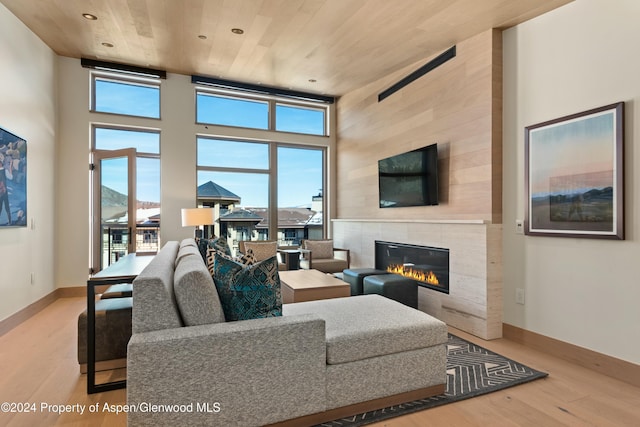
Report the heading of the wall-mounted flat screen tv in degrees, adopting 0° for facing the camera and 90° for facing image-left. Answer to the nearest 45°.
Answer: approximately 45°

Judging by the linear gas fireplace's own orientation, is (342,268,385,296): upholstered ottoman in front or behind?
in front

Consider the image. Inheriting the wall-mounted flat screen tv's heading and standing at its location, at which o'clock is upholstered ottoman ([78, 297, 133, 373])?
The upholstered ottoman is roughly at 12 o'clock from the wall-mounted flat screen tv.

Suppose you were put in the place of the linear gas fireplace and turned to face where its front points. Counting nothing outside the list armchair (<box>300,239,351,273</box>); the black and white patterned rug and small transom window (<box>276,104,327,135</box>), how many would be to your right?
2

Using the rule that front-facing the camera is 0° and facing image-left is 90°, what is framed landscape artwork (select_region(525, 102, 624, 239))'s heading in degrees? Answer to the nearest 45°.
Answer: approximately 45°

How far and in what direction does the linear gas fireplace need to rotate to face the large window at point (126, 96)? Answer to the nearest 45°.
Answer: approximately 45° to its right

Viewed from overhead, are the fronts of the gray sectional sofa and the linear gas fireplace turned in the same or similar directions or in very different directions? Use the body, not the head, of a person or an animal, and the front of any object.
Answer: very different directions
